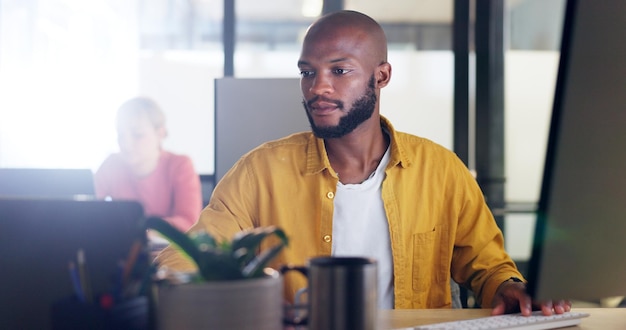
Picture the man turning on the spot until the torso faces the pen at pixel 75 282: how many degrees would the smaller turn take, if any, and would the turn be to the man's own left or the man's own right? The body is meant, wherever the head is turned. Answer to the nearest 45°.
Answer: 0° — they already face it

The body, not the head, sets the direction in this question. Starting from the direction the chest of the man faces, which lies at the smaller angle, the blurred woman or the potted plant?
the potted plant

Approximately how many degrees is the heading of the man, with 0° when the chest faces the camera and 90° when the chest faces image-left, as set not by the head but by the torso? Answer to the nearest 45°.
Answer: approximately 0°

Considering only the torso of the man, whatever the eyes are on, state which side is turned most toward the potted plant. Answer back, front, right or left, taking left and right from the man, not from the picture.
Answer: front

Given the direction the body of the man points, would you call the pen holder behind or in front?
in front

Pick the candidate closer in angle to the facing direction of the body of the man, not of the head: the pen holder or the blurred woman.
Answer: the pen holder

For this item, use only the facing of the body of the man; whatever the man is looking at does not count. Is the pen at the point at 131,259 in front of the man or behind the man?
in front

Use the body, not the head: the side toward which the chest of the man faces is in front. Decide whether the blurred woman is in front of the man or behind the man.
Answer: behind
